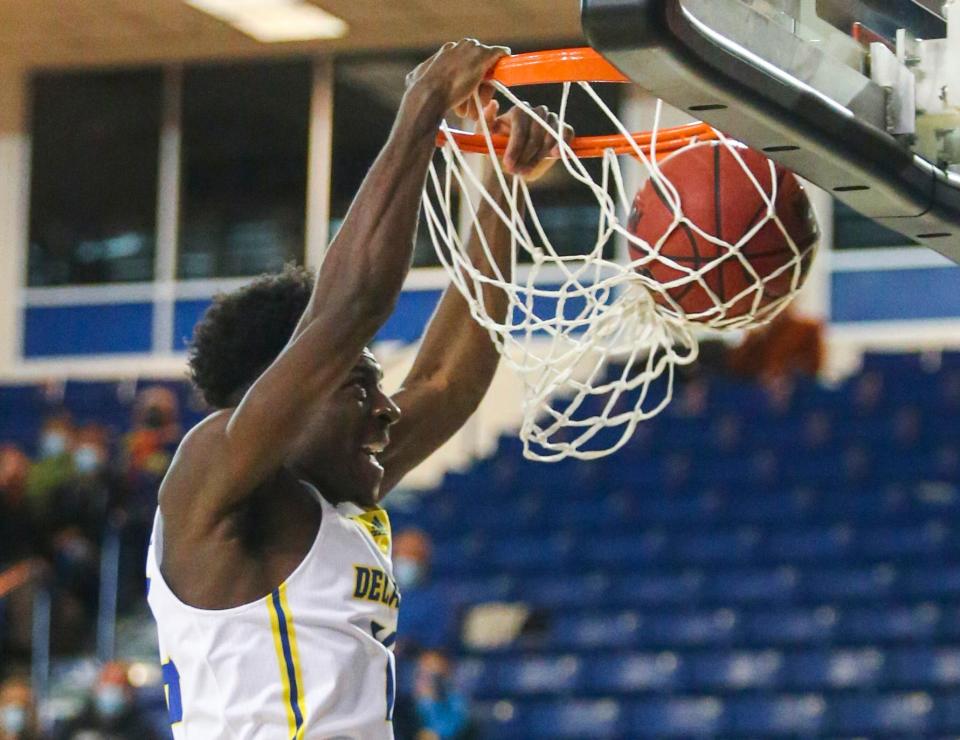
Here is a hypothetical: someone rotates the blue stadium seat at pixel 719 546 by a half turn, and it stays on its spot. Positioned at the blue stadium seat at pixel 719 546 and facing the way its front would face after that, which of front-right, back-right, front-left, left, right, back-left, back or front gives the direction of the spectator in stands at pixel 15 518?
back-left

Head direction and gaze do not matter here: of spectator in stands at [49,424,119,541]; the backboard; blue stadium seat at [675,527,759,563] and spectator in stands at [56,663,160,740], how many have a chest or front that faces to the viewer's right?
0

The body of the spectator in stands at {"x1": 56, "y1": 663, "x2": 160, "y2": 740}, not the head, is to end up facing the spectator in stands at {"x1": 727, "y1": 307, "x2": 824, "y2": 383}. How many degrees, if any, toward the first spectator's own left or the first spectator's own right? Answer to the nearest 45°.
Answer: approximately 135° to the first spectator's own left

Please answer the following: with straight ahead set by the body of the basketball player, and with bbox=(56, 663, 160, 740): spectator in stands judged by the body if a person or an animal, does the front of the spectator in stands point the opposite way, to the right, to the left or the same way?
to the right

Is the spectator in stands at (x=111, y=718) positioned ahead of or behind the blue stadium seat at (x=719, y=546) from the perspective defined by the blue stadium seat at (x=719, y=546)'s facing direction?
ahead

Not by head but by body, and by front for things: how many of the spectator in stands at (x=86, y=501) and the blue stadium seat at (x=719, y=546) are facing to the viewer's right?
0

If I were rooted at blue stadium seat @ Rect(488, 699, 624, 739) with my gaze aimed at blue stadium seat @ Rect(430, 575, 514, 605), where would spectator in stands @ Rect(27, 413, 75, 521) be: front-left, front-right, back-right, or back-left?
front-left

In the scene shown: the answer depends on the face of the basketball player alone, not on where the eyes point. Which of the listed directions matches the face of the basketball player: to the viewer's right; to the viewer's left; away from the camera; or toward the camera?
to the viewer's right

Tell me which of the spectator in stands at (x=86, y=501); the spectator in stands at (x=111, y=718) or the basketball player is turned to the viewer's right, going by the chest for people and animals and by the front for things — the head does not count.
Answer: the basketball player

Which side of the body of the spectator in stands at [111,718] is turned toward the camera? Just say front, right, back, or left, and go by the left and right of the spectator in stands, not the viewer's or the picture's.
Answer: front

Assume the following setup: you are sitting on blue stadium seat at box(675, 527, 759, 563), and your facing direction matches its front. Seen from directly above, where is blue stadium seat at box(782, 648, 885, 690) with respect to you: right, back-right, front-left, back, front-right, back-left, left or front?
front

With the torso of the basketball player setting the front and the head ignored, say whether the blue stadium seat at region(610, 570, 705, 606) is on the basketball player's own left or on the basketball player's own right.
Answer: on the basketball player's own left

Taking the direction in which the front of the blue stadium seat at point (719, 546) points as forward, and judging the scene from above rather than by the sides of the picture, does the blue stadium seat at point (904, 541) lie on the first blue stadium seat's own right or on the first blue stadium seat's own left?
on the first blue stadium seat's own left

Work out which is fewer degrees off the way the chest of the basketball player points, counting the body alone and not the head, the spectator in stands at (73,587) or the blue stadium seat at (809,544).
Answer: the blue stadium seat

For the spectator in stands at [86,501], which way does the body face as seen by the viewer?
toward the camera

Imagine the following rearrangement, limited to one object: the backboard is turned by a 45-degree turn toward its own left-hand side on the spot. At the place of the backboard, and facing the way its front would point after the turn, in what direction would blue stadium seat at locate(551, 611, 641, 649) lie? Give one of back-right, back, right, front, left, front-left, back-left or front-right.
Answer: right

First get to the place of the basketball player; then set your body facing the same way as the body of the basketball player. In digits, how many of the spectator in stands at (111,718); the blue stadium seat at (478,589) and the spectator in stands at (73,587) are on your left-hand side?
3

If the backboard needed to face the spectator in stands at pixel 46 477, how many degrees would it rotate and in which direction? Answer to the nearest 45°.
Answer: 0° — it already faces them

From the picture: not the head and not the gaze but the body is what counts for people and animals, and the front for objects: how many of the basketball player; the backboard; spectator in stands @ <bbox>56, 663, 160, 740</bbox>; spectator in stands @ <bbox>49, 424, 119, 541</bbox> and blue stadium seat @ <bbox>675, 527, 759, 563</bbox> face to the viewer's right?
1
